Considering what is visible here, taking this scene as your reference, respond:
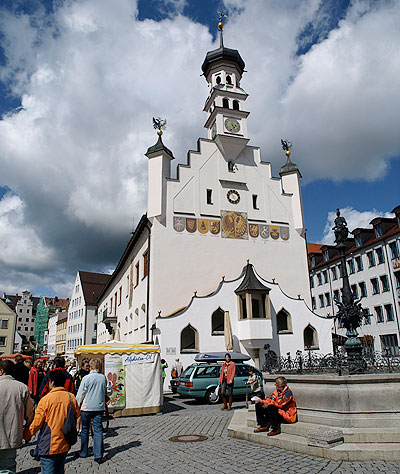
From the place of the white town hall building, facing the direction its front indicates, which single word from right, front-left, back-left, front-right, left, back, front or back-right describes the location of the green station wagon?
front

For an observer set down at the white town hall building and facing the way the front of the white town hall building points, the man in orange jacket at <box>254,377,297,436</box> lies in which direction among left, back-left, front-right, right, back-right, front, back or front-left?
front

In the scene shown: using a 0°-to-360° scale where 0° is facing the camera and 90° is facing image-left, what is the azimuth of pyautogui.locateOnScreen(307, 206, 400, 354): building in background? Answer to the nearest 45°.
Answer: approximately 45°

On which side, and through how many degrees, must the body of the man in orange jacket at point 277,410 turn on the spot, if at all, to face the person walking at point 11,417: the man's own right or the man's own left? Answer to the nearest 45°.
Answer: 0° — they already face them

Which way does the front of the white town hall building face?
toward the camera

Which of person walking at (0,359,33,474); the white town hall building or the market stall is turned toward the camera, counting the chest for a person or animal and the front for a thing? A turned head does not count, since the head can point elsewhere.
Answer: the white town hall building

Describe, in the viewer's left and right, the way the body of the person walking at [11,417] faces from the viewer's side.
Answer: facing away from the viewer

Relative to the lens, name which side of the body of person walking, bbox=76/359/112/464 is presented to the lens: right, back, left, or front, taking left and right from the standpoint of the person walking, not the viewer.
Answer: back

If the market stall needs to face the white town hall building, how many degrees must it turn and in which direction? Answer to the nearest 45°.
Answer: approximately 135° to its right

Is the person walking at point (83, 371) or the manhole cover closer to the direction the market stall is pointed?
the person walking

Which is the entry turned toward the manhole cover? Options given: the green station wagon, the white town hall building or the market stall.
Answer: the white town hall building

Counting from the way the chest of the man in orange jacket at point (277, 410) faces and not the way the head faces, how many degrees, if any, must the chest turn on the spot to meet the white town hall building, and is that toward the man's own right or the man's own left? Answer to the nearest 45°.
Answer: approximately 135° to the man's own right

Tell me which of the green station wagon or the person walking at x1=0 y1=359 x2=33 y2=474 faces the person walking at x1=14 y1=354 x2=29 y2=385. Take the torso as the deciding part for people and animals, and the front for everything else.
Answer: the person walking at x1=0 y1=359 x2=33 y2=474

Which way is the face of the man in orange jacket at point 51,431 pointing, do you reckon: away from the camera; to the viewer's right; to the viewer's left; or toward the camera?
away from the camera
